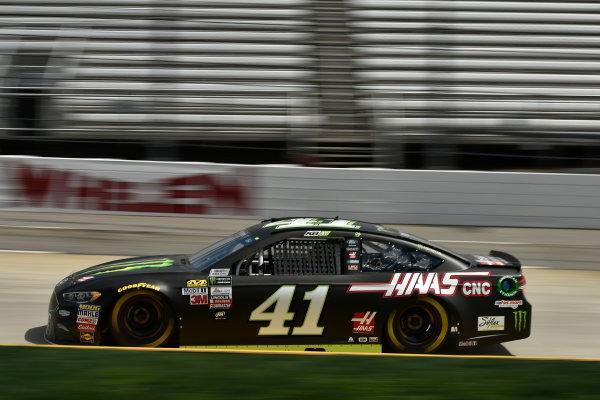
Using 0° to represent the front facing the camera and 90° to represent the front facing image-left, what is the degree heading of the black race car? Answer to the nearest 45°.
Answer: approximately 90°
